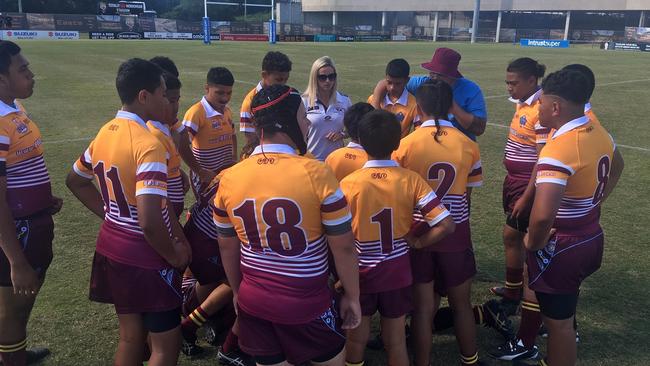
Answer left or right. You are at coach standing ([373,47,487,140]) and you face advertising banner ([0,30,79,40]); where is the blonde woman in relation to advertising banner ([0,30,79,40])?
left

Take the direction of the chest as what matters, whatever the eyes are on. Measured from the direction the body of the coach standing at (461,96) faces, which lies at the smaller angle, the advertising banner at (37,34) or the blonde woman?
the blonde woman

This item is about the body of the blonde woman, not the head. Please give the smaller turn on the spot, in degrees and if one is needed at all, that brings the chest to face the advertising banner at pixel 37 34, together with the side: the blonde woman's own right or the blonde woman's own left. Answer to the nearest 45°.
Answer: approximately 135° to the blonde woman's own right

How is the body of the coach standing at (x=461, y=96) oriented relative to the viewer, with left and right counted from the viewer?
facing the viewer and to the left of the viewer

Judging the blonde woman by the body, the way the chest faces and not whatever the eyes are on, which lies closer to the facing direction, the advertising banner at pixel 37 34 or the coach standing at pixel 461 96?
the coach standing

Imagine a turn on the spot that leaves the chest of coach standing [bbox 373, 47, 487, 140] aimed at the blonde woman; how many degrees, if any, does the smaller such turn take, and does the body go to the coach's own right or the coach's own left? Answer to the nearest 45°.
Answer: approximately 45° to the coach's own right

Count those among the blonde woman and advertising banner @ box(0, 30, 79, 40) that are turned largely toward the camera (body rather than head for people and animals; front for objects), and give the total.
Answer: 2

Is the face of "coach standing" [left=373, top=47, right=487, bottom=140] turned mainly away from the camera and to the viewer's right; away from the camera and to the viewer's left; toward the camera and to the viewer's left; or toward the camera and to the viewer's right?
toward the camera and to the viewer's left

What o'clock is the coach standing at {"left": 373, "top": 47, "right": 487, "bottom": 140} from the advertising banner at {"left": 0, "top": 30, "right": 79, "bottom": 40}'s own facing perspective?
The coach standing is roughly at 12 o'clock from the advertising banner.

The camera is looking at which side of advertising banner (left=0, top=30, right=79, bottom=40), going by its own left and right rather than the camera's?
front

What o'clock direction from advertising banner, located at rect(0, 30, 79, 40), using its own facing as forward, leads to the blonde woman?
The blonde woman is roughly at 12 o'clock from the advertising banner.

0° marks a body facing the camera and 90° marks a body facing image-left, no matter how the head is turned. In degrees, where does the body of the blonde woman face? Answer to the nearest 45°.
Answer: approximately 0°

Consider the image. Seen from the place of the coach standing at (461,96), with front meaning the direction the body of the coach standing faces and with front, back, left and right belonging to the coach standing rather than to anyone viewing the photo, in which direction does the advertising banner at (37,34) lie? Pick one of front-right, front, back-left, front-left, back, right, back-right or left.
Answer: right
